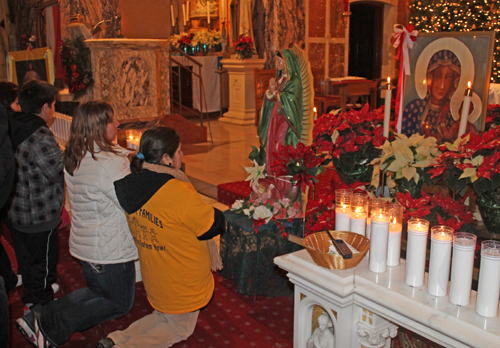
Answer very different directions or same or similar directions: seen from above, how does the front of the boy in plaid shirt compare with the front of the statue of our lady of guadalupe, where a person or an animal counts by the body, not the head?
very different directions

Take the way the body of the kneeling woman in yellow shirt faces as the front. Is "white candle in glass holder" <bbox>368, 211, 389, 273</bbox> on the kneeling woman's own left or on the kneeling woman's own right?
on the kneeling woman's own right

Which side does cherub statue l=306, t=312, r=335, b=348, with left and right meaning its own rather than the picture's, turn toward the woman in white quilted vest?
right

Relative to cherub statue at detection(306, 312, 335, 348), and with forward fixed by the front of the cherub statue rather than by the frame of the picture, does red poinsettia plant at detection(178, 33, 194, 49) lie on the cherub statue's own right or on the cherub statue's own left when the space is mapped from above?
on the cherub statue's own right

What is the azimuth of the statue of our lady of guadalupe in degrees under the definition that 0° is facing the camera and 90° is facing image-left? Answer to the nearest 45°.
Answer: approximately 45°

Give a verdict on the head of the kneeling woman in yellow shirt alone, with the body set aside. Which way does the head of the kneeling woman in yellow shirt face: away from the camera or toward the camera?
away from the camera

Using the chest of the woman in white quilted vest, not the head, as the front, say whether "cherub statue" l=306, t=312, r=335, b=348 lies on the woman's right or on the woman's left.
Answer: on the woman's right

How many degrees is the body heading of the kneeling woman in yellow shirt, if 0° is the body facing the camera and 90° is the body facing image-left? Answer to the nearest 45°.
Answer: approximately 225°

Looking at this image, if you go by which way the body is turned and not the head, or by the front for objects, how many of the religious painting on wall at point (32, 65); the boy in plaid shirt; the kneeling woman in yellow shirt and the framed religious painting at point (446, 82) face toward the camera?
2

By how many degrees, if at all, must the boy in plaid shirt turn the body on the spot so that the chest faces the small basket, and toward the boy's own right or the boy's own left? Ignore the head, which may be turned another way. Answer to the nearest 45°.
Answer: approximately 90° to the boy's own right

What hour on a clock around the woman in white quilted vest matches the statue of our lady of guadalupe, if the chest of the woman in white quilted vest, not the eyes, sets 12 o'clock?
The statue of our lady of guadalupe is roughly at 1 o'clock from the woman in white quilted vest.
